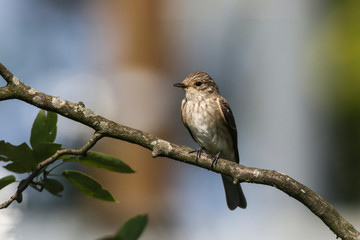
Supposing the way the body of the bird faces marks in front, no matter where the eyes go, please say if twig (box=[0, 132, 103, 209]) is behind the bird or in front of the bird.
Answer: in front

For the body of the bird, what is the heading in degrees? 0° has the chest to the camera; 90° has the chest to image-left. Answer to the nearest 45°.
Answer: approximately 45°
